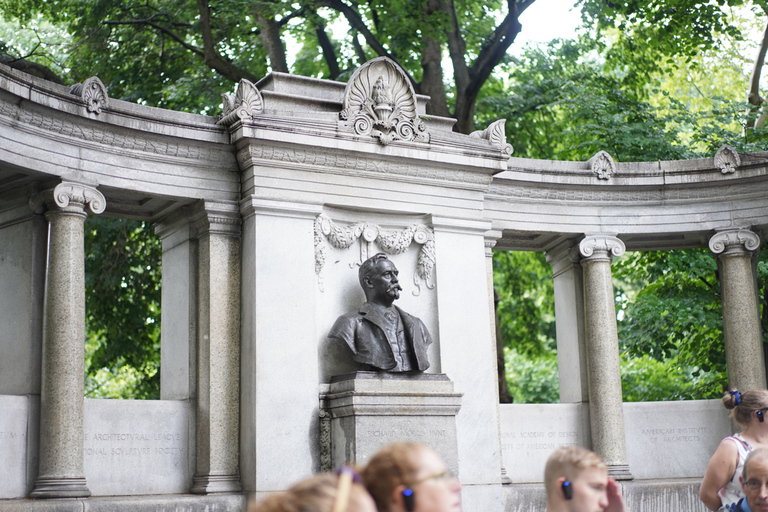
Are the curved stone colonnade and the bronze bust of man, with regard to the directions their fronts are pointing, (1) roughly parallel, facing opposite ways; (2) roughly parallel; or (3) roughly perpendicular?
roughly parallel

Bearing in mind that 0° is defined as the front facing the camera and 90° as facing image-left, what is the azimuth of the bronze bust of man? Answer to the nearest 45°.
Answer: approximately 315°

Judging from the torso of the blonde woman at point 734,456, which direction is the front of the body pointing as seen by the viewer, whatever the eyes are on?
to the viewer's right

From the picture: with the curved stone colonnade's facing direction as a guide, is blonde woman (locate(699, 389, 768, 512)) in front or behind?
in front

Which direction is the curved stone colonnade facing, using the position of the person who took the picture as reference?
facing the viewer and to the right of the viewer

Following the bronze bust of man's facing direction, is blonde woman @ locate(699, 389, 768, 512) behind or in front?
in front
